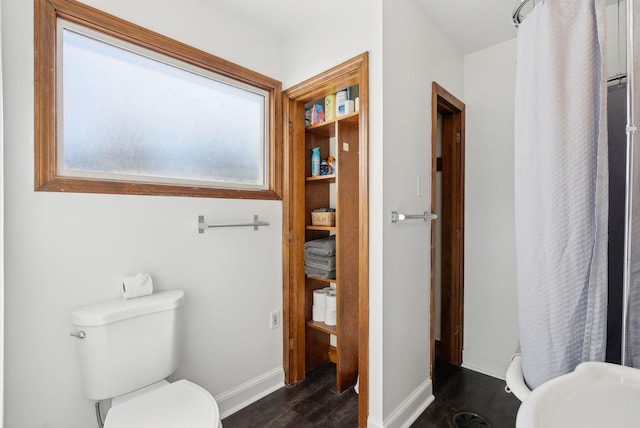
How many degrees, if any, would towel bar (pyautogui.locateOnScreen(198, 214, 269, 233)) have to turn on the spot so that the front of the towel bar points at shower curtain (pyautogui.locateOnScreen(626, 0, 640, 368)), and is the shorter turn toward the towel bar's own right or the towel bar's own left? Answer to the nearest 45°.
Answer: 0° — it already faces it

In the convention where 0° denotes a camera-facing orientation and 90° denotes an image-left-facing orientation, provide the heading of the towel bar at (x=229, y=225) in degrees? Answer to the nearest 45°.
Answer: approximately 315°

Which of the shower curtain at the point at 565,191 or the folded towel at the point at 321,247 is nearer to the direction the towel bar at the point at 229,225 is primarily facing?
the shower curtain

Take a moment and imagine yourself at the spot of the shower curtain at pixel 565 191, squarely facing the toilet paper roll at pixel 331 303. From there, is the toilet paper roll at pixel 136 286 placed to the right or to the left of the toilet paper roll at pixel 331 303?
left

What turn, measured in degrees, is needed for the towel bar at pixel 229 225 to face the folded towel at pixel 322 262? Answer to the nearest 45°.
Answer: approximately 45° to its left

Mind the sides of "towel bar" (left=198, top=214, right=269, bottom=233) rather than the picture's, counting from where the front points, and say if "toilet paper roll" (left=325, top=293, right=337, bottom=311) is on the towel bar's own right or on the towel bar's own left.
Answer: on the towel bar's own left

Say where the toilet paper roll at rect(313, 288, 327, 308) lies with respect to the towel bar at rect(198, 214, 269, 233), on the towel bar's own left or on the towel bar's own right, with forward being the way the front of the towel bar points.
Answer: on the towel bar's own left

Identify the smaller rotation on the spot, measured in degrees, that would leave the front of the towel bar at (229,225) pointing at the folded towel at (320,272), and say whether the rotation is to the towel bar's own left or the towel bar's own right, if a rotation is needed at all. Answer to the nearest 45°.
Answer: approximately 45° to the towel bar's own left
